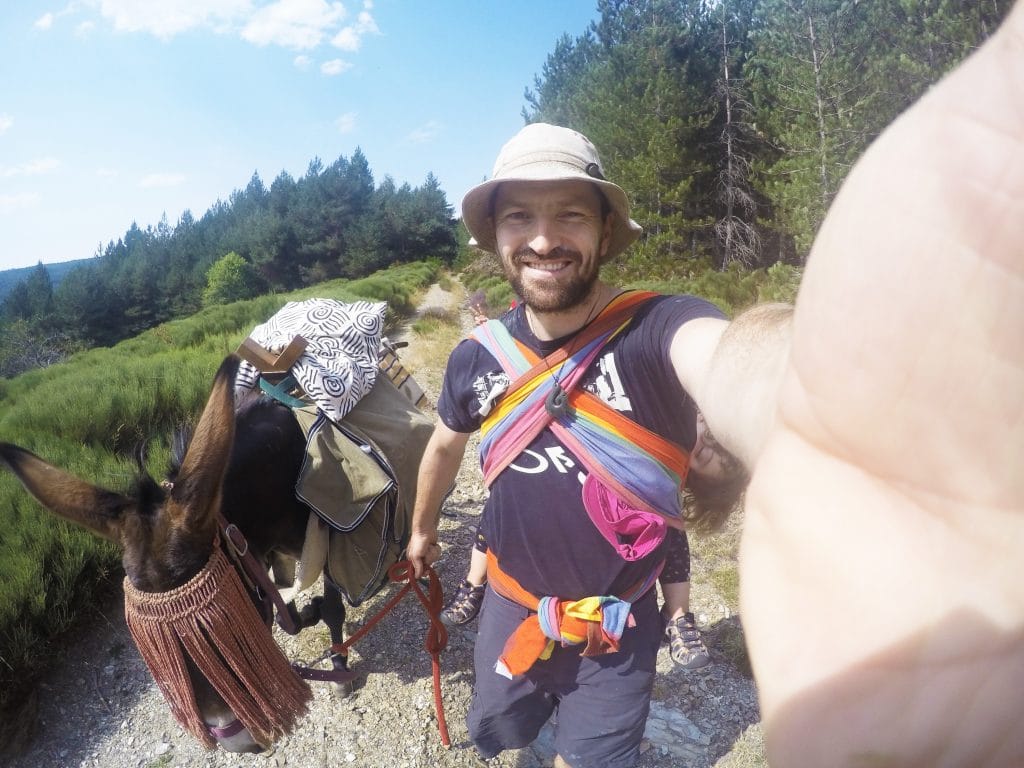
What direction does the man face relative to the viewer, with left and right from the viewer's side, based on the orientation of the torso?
facing the viewer

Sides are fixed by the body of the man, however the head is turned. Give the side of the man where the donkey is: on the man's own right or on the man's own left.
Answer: on the man's own right

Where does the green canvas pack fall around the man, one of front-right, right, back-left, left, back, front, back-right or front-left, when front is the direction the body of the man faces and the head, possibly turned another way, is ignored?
back-right
